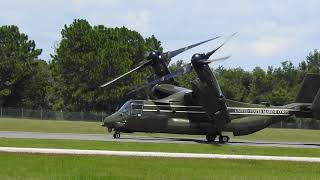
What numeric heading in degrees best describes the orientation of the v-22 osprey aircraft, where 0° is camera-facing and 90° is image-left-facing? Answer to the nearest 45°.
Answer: approximately 90°
